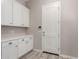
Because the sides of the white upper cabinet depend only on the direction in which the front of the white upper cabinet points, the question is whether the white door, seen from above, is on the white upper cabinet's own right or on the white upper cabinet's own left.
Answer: on the white upper cabinet's own left

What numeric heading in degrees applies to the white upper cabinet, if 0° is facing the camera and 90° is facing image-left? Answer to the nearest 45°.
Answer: approximately 315°
